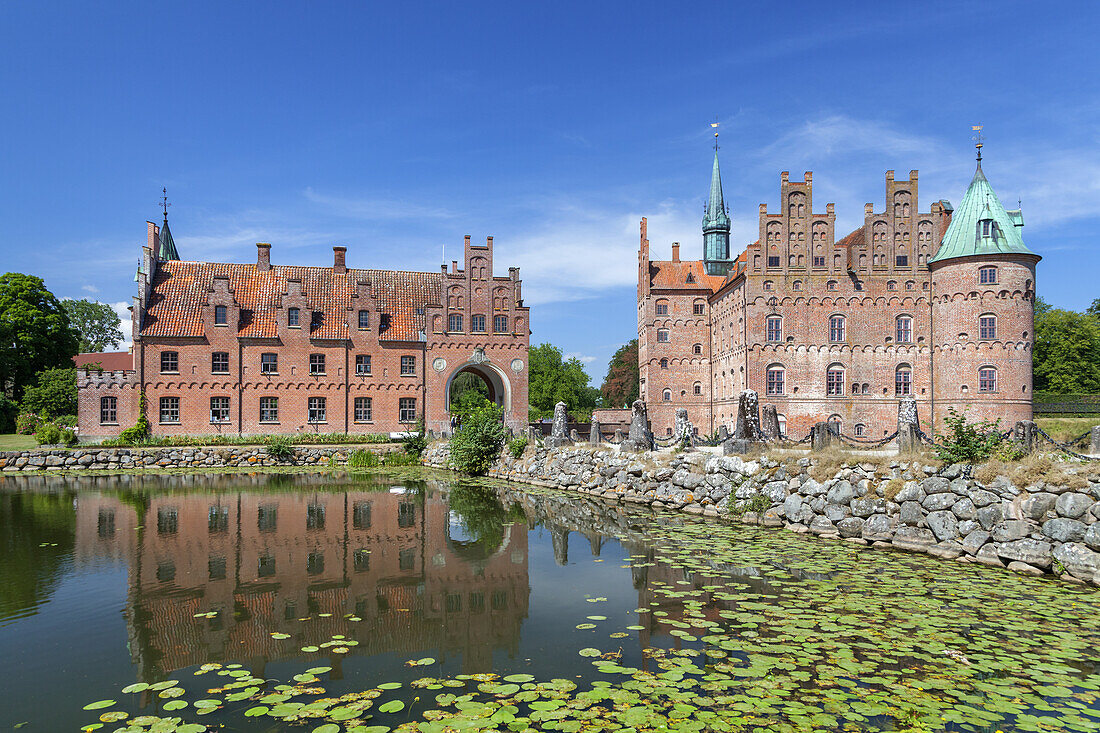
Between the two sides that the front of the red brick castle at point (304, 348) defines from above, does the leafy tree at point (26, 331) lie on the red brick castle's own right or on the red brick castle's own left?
on the red brick castle's own right

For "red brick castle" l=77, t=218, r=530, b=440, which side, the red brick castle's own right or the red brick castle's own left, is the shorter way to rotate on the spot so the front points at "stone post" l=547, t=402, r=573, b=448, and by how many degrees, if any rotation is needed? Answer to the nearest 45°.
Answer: approximately 45° to the red brick castle's own left

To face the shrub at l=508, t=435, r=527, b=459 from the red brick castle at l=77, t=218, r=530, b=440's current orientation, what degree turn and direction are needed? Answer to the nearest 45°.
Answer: approximately 45° to its left

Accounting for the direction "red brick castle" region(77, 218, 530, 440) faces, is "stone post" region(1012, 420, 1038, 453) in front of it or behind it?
in front

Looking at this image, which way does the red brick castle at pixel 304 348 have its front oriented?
toward the camera

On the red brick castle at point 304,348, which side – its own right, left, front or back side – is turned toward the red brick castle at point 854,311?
left

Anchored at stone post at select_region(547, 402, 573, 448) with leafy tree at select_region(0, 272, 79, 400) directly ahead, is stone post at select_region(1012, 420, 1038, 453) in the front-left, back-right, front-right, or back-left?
back-left

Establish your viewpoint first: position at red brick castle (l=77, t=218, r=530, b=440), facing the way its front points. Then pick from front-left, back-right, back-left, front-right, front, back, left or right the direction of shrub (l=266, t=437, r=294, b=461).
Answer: front

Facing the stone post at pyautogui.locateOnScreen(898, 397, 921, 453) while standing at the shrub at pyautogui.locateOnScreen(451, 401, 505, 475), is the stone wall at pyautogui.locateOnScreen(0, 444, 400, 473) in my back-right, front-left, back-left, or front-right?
back-right
